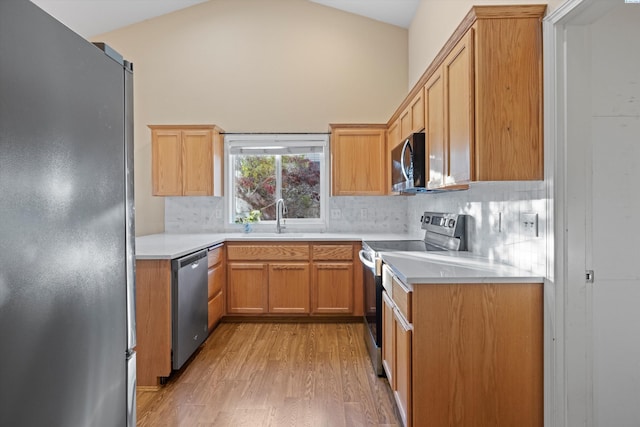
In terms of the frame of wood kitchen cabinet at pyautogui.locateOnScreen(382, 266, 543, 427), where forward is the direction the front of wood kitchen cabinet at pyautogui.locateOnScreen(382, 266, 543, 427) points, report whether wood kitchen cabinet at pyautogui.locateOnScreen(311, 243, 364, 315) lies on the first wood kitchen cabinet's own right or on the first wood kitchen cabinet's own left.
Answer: on the first wood kitchen cabinet's own right

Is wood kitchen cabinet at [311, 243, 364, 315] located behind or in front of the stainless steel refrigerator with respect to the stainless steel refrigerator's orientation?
in front

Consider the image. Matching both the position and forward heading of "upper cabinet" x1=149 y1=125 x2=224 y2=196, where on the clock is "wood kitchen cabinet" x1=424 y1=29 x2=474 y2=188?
The wood kitchen cabinet is roughly at 11 o'clock from the upper cabinet.

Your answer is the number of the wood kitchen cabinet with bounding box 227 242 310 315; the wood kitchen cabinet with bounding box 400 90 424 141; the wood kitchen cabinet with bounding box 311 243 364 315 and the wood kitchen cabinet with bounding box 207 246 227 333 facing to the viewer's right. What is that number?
1

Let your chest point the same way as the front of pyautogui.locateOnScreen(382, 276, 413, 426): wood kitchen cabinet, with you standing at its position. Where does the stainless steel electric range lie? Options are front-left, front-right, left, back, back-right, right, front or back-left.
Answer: right

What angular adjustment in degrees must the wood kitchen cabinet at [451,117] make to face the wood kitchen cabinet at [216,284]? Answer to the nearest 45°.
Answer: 0° — it already faces it

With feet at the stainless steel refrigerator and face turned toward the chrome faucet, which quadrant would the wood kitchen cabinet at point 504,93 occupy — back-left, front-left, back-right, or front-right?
front-right

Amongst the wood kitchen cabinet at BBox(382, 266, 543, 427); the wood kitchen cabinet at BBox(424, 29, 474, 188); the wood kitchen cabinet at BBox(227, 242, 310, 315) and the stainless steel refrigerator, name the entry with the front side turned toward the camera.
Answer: the wood kitchen cabinet at BBox(227, 242, 310, 315)

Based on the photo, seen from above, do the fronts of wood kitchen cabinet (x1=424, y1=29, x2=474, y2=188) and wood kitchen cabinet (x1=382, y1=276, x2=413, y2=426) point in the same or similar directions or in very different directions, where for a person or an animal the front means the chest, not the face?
same or similar directions

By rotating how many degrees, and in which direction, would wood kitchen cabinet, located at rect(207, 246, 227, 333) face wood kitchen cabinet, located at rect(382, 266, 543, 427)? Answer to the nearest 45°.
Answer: approximately 45° to its right

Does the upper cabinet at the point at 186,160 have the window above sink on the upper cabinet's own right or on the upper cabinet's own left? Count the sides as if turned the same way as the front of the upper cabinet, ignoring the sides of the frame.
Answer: on the upper cabinet's own left

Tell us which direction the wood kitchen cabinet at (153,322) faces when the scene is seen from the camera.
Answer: facing to the right of the viewer

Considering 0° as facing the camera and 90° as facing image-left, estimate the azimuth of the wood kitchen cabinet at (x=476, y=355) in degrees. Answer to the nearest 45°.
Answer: approximately 90°

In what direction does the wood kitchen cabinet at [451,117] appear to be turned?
to the viewer's left

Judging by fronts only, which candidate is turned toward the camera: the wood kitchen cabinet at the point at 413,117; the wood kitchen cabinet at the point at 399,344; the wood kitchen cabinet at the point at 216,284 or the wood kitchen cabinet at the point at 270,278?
the wood kitchen cabinet at the point at 270,278

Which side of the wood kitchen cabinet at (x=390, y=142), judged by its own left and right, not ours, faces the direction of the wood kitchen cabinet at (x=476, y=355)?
left
